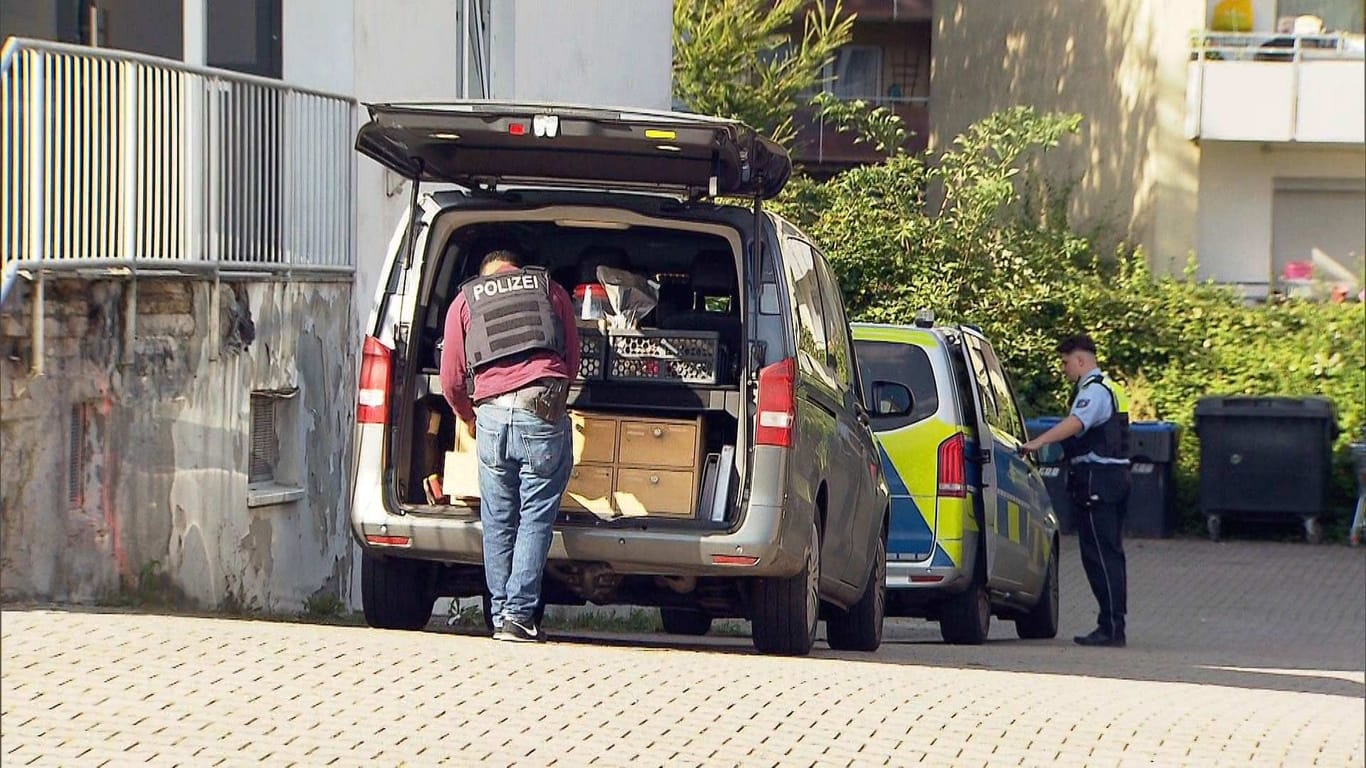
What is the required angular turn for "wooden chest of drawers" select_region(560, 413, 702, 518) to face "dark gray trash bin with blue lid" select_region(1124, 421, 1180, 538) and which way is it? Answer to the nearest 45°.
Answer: approximately 135° to its left

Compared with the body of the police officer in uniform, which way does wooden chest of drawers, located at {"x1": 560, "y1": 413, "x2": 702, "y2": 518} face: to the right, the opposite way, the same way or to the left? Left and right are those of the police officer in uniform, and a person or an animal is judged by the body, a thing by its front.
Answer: to the left

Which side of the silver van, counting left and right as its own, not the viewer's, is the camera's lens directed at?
back

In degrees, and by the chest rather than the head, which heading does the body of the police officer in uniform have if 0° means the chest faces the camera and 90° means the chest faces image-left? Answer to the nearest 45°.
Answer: approximately 90°

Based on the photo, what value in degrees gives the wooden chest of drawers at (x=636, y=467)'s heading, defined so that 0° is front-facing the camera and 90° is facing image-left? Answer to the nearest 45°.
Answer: approximately 0°

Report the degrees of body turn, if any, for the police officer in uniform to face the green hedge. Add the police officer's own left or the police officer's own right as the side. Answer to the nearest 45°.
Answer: approximately 90° to the police officer's own right

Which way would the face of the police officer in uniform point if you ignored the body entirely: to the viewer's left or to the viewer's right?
to the viewer's left

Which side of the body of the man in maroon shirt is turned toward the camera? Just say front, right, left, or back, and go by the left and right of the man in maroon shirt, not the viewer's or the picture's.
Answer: back
